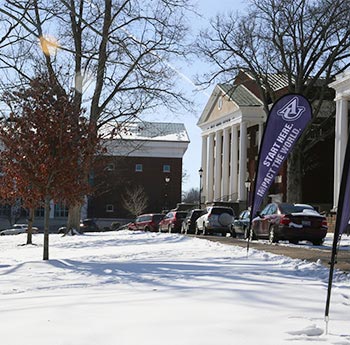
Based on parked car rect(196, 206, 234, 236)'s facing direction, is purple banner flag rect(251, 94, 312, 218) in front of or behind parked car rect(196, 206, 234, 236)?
behind

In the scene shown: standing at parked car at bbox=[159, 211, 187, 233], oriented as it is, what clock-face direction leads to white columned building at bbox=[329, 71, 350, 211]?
The white columned building is roughly at 4 o'clock from the parked car.

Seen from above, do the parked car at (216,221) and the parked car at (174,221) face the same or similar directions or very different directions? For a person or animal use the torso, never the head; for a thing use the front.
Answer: same or similar directions

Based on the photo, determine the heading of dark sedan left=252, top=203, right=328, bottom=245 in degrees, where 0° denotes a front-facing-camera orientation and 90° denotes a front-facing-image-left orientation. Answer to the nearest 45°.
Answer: approximately 135°

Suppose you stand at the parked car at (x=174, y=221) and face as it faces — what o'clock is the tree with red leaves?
The tree with red leaves is roughly at 8 o'clock from the parked car.

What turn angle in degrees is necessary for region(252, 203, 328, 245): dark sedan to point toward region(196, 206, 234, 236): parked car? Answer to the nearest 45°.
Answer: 0° — it already faces it

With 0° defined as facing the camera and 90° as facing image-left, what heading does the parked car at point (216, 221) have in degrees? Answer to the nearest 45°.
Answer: approximately 135°

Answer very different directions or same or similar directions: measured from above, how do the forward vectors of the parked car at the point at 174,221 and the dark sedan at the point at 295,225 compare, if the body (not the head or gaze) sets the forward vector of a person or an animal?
same or similar directions

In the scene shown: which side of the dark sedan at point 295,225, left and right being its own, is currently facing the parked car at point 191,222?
front

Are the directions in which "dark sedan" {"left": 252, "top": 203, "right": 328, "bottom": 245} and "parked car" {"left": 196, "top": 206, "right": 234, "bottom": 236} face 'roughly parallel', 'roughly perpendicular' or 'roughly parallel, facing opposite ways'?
roughly parallel

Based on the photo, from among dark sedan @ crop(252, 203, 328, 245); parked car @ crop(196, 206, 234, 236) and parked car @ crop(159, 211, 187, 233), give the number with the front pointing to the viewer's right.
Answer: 0

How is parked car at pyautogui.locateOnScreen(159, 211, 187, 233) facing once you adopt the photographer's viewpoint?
facing away from the viewer and to the left of the viewer

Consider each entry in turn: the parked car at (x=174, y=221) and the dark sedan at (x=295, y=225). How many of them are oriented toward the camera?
0
